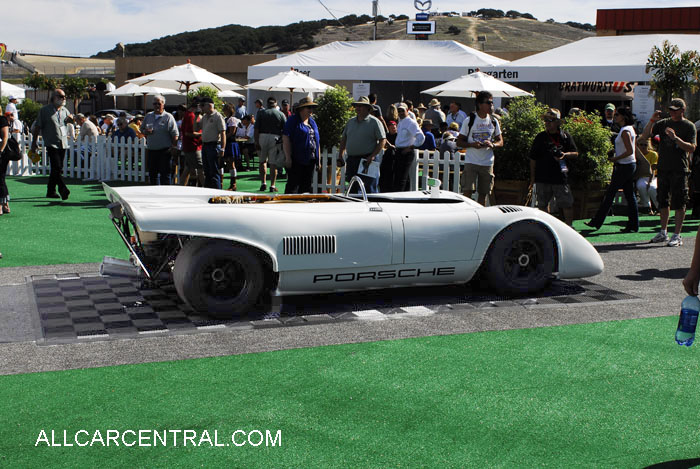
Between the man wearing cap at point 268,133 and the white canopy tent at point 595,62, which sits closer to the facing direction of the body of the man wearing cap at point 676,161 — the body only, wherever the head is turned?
the man wearing cap

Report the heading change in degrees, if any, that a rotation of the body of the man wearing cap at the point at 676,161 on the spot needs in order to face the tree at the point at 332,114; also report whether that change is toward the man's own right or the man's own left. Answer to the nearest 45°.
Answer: approximately 90° to the man's own right

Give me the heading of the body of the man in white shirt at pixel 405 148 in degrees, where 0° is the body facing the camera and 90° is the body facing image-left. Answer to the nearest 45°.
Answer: approximately 45°

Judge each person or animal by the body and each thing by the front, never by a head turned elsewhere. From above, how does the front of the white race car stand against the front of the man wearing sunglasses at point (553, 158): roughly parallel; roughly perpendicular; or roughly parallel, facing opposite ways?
roughly perpendicular

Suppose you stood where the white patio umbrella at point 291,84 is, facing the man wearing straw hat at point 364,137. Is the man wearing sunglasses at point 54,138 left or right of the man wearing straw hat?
right

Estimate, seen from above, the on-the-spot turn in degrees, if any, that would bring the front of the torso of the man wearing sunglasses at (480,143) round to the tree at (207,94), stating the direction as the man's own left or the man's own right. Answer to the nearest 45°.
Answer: approximately 135° to the man's own right

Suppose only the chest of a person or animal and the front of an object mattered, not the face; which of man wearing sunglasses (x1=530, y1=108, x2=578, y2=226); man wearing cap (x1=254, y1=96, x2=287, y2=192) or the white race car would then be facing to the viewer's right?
the white race car

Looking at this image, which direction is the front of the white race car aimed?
to the viewer's right

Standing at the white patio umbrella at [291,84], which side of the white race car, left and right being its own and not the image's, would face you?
left

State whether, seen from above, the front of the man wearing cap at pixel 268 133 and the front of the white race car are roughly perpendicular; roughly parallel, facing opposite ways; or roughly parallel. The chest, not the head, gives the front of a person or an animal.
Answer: roughly perpendicular

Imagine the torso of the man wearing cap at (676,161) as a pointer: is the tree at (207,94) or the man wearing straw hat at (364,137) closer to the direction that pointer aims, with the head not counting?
the man wearing straw hat

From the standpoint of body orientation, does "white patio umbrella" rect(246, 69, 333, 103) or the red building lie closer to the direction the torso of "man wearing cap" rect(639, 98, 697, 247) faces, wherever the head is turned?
the white patio umbrella
